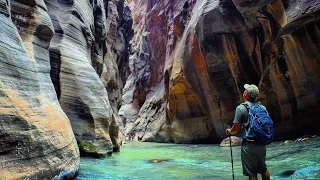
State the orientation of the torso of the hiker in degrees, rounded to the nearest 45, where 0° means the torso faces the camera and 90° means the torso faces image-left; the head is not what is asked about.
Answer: approximately 135°
